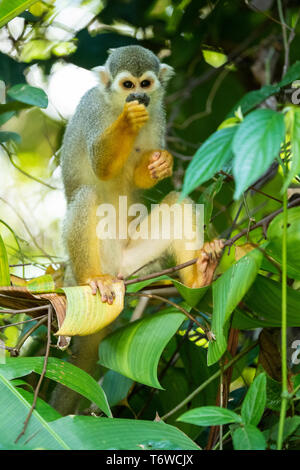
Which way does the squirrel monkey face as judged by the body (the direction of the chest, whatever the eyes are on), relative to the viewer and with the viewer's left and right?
facing the viewer and to the right of the viewer

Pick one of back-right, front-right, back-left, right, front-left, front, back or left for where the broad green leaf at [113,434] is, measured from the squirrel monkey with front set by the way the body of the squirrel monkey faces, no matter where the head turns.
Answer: front-right

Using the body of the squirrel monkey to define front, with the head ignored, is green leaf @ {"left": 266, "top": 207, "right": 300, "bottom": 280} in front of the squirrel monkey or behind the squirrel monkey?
in front

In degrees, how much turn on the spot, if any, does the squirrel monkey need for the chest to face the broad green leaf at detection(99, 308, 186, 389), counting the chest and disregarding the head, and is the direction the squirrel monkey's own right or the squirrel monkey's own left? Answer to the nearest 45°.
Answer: approximately 45° to the squirrel monkey's own right

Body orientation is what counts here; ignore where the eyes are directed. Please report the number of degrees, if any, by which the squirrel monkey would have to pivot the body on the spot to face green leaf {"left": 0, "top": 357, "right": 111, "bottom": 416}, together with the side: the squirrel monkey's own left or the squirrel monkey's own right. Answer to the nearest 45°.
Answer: approximately 45° to the squirrel monkey's own right
